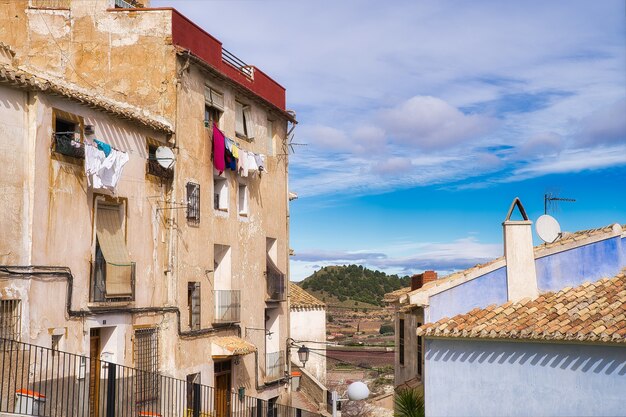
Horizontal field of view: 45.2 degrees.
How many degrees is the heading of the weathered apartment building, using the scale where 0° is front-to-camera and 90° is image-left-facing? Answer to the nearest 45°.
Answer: approximately 315°

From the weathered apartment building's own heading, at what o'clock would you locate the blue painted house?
The blue painted house is roughly at 12 o'clock from the weathered apartment building.

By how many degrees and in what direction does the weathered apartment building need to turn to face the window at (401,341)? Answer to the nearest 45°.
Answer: approximately 45° to its left

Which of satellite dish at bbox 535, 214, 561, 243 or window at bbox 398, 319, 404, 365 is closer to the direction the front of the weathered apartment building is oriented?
the satellite dish
